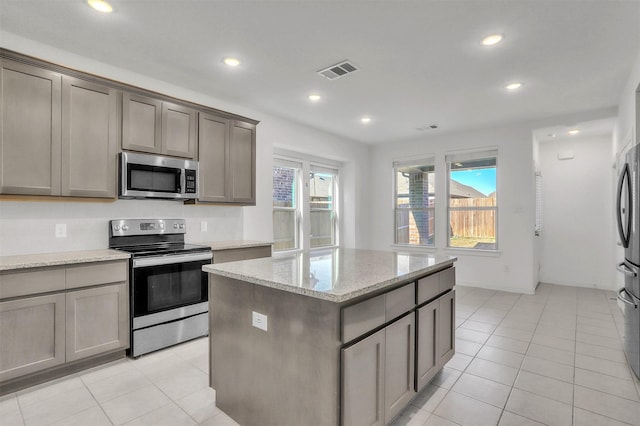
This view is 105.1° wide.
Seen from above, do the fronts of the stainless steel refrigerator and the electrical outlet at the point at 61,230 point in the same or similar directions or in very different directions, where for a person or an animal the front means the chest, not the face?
very different directions

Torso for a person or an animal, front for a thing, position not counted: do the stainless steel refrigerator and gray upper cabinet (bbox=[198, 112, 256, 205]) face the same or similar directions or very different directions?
very different directions

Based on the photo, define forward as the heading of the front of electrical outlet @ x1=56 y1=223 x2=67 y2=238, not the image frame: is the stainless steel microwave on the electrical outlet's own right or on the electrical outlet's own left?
on the electrical outlet's own left

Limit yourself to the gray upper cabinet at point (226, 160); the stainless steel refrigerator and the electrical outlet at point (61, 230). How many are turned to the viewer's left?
1

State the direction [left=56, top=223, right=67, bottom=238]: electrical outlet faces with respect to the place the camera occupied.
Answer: facing the viewer

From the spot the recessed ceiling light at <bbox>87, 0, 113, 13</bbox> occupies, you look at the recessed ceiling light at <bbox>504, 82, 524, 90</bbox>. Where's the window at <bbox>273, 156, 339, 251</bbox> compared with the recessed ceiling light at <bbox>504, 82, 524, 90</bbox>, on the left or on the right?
left

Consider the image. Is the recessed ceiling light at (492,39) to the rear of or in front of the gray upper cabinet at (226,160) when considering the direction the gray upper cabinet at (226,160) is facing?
in front

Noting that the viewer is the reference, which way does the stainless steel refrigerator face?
facing to the left of the viewer

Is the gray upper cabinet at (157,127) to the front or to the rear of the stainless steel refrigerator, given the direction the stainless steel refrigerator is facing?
to the front

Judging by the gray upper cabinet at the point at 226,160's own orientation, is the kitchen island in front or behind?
in front

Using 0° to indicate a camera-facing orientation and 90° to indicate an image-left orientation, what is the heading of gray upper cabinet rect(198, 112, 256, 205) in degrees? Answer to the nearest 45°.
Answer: approximately 315°

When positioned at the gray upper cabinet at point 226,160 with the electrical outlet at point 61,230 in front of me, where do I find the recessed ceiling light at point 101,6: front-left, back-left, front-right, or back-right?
front-left
